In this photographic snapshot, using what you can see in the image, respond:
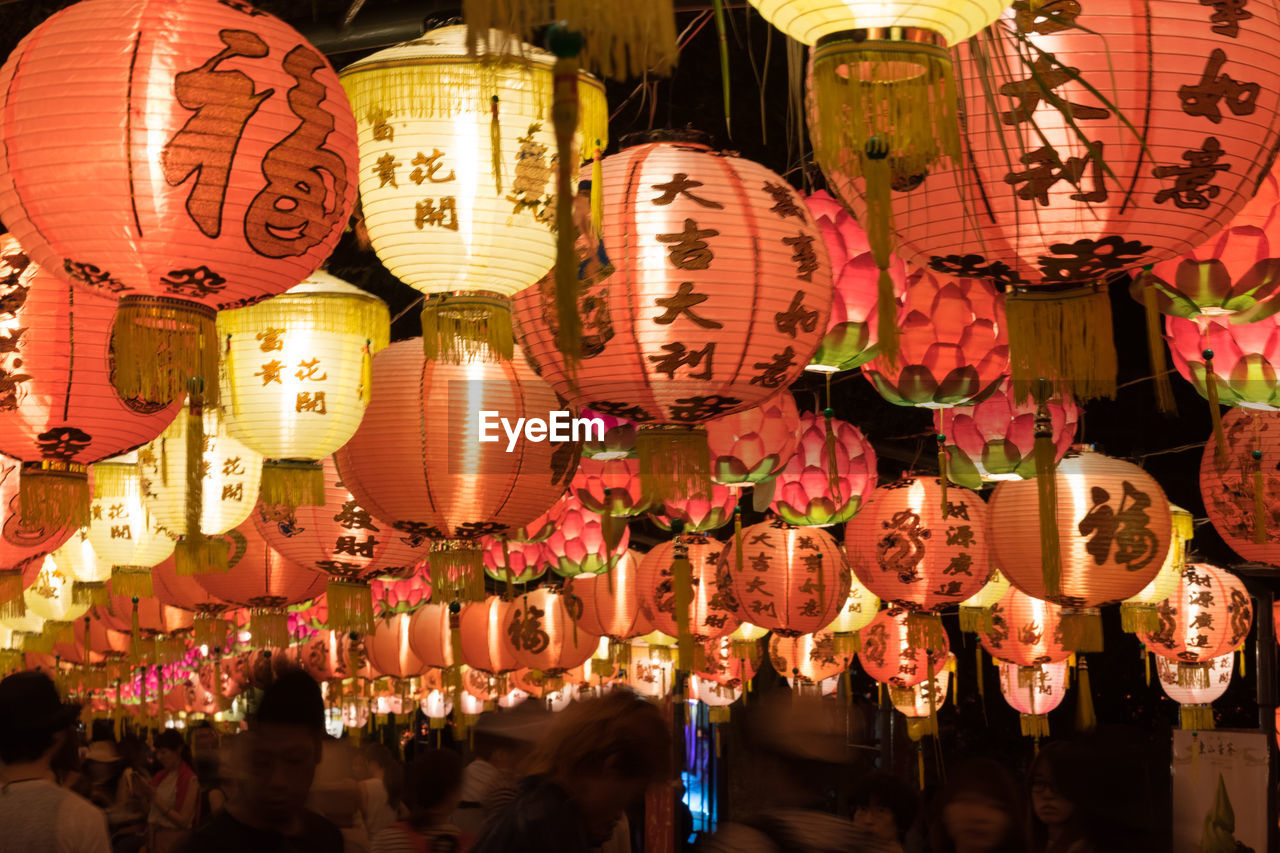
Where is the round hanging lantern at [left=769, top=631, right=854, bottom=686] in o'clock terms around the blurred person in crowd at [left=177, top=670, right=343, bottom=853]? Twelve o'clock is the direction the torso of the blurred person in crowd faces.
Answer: The round hanging lantern is roughly at 7 o'clock from the blurred person in crowd.

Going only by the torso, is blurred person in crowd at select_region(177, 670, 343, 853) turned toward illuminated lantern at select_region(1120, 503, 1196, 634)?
no

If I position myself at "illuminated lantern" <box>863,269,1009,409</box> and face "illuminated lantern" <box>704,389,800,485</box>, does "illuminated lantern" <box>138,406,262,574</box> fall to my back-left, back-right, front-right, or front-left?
front-left

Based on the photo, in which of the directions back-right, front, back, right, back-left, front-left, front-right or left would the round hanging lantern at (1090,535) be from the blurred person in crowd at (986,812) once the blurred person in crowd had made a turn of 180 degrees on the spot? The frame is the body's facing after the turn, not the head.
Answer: front

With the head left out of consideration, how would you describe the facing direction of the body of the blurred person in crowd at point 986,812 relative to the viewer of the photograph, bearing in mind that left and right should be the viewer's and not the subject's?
facing the viewer

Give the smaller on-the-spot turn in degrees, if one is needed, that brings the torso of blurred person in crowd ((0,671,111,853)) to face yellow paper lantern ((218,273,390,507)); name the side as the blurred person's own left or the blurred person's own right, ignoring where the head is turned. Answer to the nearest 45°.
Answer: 0° — they already face it

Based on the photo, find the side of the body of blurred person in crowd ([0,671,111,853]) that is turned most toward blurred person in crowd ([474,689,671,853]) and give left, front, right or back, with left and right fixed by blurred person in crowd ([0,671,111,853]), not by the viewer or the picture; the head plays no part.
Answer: right

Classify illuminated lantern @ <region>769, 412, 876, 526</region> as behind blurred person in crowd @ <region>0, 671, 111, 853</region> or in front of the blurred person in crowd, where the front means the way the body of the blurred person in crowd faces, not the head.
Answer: in front

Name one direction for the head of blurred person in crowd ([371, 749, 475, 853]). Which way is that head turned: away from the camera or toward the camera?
away from the camera

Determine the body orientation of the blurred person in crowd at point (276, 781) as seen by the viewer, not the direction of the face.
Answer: toward the camera

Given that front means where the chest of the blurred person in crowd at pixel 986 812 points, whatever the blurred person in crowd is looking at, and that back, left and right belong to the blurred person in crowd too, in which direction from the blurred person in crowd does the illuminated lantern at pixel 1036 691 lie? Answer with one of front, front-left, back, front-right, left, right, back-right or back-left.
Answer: back

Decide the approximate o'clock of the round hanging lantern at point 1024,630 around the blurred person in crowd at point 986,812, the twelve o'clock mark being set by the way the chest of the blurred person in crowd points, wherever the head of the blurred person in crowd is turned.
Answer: The round hanging lantern is roughly at 6 o'clock from the blurred person in crowd.

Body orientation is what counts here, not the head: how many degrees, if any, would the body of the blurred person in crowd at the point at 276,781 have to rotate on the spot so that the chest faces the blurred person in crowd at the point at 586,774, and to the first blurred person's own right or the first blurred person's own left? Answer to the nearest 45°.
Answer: approximately 90° to the first blurred person's own left

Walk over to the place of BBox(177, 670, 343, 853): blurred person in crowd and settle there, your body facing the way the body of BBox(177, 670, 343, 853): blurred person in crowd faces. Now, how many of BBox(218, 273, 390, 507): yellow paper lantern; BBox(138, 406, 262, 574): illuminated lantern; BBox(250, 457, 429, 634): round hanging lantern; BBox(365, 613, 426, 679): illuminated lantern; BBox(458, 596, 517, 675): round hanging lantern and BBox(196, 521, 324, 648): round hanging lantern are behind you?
6

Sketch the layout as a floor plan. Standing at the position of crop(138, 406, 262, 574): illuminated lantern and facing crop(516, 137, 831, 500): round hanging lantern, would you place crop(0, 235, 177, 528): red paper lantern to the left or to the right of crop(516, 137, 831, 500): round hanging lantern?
right

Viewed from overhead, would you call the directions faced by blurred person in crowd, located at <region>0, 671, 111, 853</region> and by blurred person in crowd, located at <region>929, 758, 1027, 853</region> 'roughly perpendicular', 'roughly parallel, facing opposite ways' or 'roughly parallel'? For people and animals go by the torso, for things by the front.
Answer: roughly parallel, facing opposite ways

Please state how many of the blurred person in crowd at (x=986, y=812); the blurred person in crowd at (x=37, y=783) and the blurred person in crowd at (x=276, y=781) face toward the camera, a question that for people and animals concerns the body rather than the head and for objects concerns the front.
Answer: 2

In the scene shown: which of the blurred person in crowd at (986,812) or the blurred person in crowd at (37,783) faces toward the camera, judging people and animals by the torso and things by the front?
the blurred person in crowd at (986,812)
